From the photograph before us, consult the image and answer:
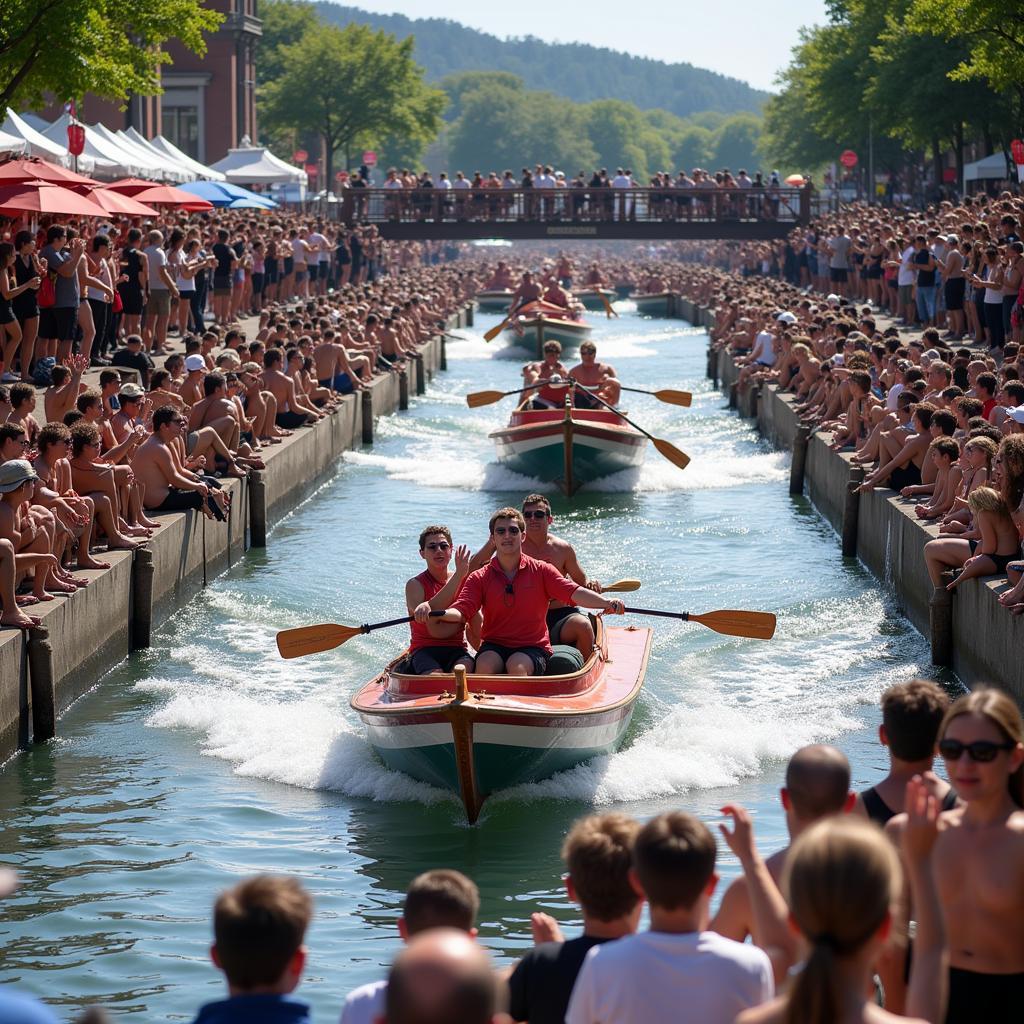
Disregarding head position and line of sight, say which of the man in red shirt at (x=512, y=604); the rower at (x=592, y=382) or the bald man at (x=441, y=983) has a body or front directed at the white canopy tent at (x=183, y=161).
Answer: the bald man

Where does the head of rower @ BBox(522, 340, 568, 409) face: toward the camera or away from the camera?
toward the camera

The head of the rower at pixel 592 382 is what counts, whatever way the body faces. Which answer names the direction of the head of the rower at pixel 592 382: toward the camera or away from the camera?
toward the camera

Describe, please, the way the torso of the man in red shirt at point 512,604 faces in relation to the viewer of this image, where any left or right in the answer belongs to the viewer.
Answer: facing the viewer

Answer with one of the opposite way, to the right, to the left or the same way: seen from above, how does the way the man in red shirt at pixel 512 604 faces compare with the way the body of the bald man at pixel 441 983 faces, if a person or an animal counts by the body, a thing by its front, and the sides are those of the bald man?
the opposite way

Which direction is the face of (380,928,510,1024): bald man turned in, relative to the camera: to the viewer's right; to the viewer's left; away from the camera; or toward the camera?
away from the camera

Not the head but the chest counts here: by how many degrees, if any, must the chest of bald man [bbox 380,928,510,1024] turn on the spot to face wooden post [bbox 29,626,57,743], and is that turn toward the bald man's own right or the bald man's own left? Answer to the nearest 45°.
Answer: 0° — they already face it

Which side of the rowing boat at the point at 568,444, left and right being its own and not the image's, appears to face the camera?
front

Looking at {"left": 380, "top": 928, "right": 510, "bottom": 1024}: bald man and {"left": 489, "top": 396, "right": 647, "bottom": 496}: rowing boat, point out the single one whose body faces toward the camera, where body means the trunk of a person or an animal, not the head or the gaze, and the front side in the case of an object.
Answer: the rowing boat

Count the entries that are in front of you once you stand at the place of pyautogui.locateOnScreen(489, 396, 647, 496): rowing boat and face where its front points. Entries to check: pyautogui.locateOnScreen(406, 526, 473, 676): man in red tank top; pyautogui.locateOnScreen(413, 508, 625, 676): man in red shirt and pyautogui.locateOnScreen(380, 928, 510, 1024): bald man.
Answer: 3

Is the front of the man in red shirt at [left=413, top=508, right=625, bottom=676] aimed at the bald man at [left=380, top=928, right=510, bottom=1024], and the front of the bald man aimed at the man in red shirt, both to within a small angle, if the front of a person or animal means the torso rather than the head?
yes

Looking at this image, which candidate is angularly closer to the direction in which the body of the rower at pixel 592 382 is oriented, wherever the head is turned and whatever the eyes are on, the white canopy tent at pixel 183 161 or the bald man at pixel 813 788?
the bald man

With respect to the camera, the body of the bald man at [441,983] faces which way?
away from the camera

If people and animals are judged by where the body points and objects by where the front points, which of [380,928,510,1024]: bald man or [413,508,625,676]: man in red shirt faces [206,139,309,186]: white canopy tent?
the bald man

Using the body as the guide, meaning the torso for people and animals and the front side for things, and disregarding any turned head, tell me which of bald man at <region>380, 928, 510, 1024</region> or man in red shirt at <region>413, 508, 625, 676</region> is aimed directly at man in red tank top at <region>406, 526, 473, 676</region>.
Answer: the bald man

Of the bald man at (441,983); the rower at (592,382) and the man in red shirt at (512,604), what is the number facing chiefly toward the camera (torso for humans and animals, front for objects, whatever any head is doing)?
2

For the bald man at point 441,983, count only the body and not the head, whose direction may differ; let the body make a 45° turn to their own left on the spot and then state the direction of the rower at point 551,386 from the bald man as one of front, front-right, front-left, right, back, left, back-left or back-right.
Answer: front-right

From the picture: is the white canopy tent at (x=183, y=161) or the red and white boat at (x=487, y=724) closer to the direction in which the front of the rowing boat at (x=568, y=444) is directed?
the red and white boat

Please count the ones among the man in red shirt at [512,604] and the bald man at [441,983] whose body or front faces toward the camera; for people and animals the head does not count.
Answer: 1

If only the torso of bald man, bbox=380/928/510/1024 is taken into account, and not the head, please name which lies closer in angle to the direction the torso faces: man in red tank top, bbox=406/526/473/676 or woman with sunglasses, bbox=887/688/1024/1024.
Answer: the man in red tank top

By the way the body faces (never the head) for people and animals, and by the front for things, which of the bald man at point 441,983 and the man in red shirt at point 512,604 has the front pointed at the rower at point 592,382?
the bald man

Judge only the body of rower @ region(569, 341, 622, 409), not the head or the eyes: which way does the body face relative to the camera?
toward the camera
